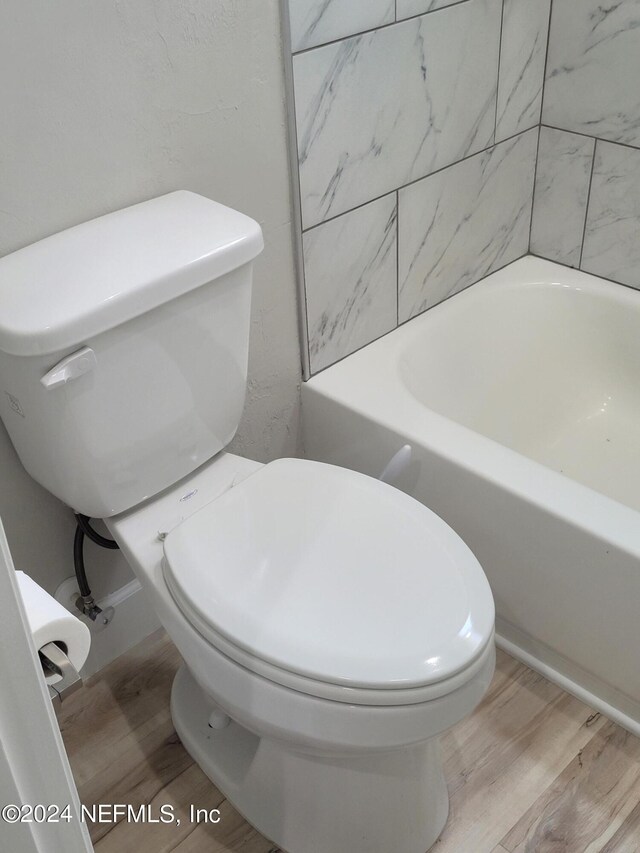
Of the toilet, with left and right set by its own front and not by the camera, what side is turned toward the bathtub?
left

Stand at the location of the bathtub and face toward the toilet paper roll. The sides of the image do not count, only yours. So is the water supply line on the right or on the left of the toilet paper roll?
right

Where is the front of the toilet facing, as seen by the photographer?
facing the viewer and to the right of the viewer
